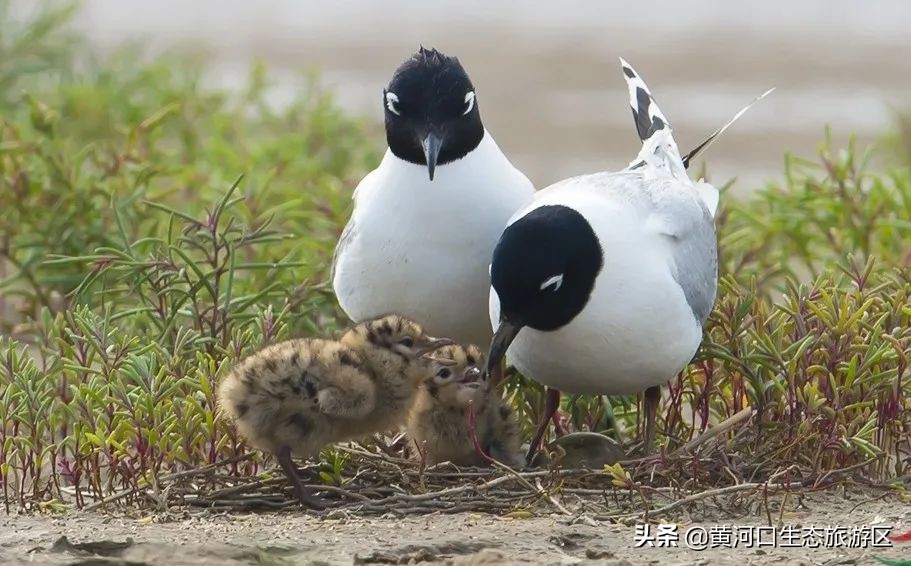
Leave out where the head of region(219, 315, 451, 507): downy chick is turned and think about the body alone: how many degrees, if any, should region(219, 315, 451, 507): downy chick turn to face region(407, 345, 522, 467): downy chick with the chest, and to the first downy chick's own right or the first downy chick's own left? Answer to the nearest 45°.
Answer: approximately 45° to the first downy chick's own left

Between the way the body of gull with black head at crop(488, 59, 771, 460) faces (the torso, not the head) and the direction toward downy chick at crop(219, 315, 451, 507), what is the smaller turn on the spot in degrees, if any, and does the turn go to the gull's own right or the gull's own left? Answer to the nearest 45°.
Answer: approximately 45° to the gull's own right

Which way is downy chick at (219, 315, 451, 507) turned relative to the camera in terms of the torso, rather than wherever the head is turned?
to the viewer's right

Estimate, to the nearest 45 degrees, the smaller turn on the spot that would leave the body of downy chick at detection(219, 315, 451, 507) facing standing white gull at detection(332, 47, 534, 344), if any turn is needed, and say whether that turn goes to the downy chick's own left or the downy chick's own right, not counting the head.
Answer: approximately 45° to the downy chick's own left

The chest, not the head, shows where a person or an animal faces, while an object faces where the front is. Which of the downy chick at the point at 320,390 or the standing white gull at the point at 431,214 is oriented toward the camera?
the standing white gull

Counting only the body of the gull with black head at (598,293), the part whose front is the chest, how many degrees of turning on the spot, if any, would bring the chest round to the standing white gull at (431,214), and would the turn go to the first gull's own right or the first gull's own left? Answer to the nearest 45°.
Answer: approximately 90° to the first gull's own right

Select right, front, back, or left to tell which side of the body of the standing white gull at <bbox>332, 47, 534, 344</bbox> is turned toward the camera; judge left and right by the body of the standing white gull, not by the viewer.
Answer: front

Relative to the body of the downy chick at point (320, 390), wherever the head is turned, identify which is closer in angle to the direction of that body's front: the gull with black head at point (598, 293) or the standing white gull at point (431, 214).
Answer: the gull with black head

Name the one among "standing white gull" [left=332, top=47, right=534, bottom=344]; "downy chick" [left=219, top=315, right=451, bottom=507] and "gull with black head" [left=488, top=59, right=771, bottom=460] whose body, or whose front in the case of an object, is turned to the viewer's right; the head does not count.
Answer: the downy chick

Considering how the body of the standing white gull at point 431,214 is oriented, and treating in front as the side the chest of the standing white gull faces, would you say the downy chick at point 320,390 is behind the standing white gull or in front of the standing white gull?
in front

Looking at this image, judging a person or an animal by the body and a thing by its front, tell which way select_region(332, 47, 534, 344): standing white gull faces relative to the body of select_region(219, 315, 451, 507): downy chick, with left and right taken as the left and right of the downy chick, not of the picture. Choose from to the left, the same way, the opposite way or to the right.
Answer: to the right

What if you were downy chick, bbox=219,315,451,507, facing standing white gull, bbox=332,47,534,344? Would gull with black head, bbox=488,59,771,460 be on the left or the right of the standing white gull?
right

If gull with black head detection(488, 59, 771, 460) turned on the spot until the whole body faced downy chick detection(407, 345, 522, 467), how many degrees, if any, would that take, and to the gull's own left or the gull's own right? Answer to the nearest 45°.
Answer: approximately 45° to the gull's own right

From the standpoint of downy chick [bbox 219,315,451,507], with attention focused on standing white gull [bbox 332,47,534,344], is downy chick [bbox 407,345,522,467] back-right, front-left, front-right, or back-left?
front-right

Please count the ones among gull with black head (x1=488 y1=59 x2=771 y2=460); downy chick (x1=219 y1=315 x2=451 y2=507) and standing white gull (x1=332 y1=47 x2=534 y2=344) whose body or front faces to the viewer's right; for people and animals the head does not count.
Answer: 1

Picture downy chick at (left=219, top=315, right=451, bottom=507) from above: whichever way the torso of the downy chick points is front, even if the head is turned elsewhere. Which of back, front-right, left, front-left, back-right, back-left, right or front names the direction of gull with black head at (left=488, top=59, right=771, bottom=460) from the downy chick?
front
